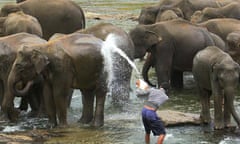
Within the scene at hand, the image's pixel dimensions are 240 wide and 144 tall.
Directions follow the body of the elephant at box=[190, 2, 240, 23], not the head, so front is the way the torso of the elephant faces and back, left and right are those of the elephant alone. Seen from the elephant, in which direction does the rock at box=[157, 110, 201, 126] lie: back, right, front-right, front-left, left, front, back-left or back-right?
left

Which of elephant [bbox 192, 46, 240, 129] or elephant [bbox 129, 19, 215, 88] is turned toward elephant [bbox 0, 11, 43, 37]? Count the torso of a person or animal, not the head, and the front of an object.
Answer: elephant [bbox 129, 19, 215, 88]

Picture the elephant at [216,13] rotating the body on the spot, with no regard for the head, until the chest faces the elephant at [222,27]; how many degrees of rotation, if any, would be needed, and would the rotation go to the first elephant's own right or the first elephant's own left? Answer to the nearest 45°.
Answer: approximately 90° to the first elephant's own left

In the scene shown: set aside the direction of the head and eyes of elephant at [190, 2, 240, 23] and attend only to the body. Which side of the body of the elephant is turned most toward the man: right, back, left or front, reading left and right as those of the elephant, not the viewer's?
left

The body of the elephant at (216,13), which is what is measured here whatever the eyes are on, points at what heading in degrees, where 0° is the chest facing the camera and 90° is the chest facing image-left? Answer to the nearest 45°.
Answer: approximately 90°

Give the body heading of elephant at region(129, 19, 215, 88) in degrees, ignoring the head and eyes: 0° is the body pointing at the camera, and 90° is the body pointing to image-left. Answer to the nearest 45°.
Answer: approximately 90°

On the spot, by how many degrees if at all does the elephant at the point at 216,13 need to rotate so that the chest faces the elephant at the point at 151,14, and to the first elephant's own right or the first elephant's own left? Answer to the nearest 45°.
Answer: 0° — it already faces it

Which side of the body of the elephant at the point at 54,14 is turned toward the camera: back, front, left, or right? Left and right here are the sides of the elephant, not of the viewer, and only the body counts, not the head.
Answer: left
